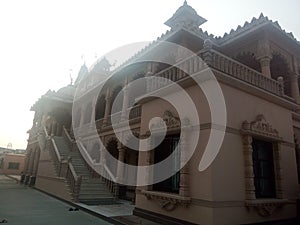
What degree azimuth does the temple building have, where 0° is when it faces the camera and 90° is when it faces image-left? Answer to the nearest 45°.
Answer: approximately 45°
